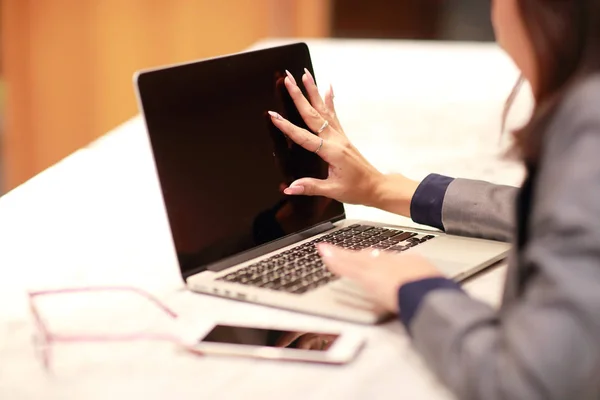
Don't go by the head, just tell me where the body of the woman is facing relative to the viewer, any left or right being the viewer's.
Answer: facing away from the viewer and to the left of the viewer

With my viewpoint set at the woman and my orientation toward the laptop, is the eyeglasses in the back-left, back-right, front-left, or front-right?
front-left

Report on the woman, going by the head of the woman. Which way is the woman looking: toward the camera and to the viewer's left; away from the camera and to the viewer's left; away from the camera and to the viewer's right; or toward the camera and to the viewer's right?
away from the camera and to the viewer's left

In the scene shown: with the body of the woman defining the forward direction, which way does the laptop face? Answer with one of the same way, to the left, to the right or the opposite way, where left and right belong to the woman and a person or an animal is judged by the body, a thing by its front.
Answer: the opposite way

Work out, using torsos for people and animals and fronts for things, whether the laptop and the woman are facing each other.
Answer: yes
